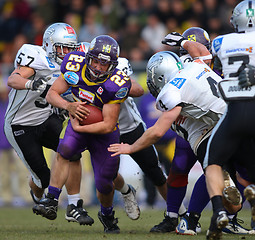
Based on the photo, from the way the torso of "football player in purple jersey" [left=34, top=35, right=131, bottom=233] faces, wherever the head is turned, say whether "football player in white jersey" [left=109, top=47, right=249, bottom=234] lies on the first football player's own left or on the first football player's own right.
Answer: on the first football player's own left

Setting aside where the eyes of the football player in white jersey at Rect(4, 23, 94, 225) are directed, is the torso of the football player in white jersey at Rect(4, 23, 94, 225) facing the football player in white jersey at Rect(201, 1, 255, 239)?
yes

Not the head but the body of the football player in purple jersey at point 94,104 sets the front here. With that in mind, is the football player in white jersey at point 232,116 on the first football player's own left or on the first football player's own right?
on the first football player's own left

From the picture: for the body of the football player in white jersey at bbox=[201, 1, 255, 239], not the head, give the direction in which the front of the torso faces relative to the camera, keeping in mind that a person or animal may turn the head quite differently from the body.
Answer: away from the camera

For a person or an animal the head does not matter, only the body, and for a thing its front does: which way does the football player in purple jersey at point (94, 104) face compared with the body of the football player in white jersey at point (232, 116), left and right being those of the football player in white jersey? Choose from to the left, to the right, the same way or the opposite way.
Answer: the opposite way

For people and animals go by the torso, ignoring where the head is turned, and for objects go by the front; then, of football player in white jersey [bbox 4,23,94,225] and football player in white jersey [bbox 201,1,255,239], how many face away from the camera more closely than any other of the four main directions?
1

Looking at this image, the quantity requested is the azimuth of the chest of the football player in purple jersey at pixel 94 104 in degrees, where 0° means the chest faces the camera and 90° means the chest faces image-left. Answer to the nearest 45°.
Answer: approximately 0°

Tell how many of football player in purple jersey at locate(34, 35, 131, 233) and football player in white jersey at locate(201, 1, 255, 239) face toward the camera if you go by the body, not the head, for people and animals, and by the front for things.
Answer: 1
